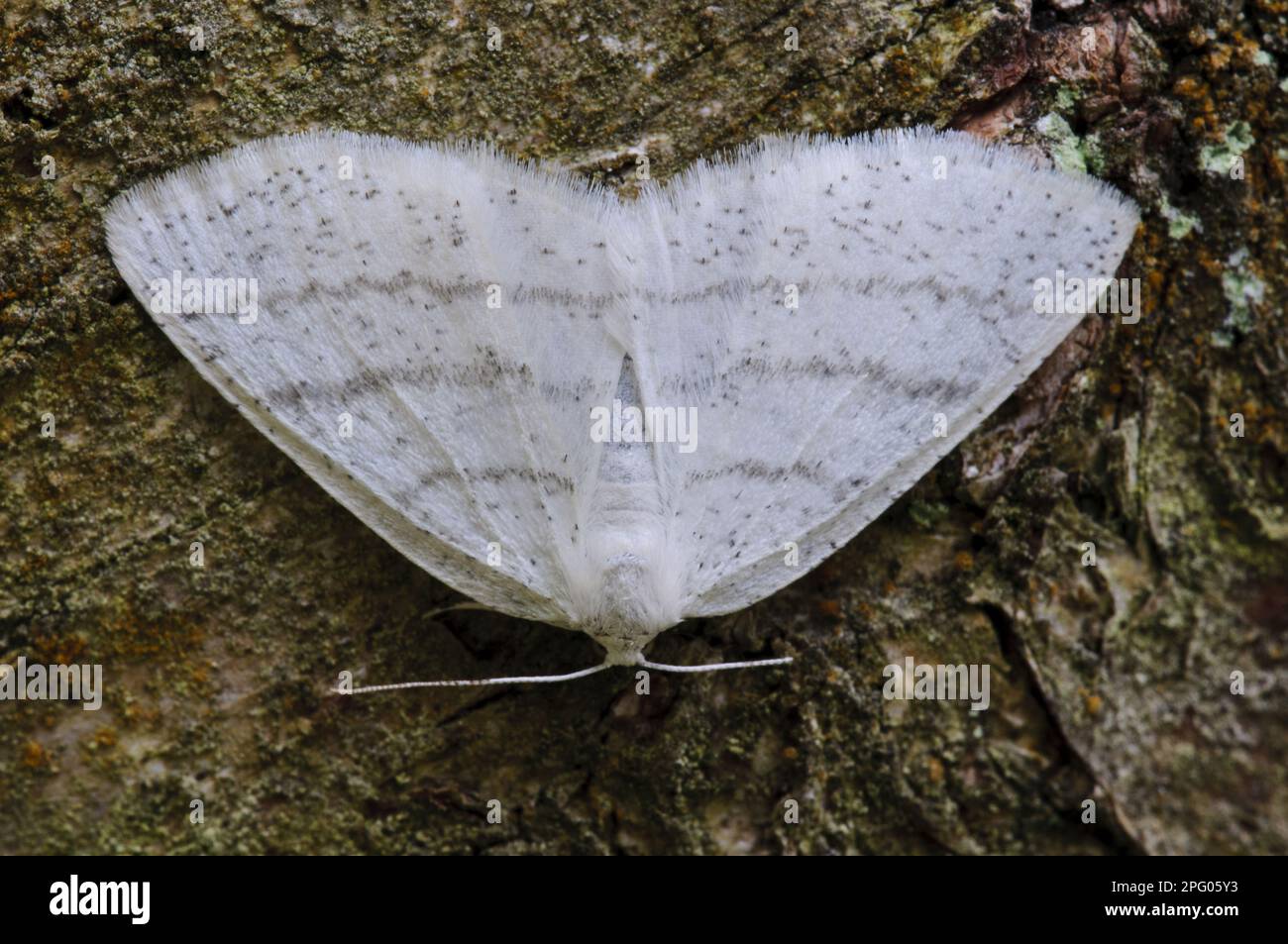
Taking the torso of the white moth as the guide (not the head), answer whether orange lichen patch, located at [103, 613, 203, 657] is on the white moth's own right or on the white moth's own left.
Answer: on the white moth's own right

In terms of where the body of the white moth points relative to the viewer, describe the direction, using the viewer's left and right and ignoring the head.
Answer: facing the viewer
